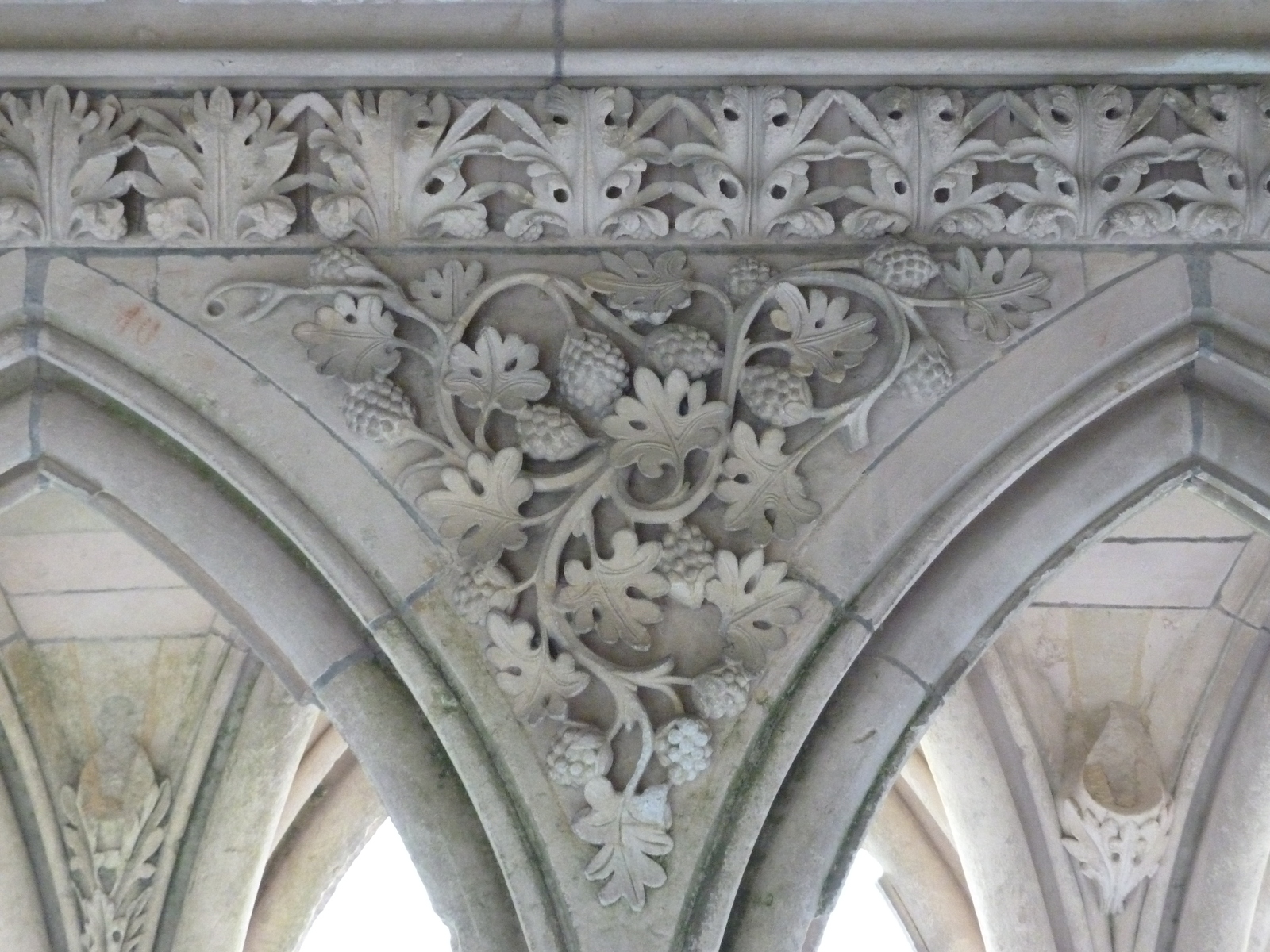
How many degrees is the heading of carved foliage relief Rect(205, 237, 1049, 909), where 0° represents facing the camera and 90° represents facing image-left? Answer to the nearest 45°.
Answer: approximately 0°

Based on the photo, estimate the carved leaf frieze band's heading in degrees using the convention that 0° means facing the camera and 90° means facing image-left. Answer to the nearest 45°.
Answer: approximately 0°

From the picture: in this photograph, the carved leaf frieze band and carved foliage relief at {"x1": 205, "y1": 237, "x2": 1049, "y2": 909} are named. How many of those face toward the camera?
2
